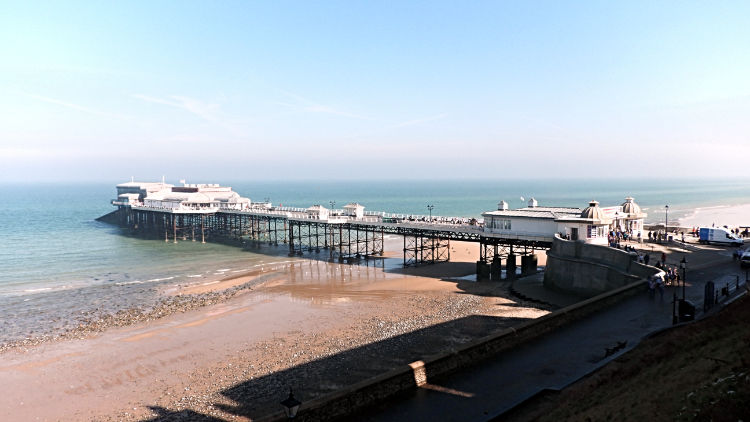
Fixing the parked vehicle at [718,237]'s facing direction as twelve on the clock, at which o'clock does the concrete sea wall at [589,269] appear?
The concrete sea wall is roughly at 4 o'clock from the parked vehicle.

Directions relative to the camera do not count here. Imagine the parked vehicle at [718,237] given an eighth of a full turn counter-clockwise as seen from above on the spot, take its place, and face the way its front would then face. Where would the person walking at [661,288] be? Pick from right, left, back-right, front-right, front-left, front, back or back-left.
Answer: back-right

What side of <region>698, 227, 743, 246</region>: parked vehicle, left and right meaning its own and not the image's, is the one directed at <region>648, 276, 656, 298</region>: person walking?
right

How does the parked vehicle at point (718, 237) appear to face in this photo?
to the viewer's right

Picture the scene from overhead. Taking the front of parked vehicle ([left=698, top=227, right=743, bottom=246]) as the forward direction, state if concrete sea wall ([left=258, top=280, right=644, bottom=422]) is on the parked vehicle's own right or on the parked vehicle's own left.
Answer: on the parked vehicle's own right

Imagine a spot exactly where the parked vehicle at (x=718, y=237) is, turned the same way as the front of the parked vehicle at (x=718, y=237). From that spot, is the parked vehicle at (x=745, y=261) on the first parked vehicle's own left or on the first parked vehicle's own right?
on the first parked vehicle's own right
